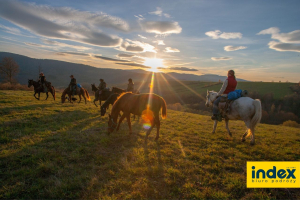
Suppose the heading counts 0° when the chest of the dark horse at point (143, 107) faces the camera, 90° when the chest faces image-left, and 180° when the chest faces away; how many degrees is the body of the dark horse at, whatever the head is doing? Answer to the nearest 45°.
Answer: approximately 90°

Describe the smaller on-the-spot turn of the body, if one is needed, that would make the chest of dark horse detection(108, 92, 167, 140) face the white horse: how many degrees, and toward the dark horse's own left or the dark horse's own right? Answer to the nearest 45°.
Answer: approximately 180°

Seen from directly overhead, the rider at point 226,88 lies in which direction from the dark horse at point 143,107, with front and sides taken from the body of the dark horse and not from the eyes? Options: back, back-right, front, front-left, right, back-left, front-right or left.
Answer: back

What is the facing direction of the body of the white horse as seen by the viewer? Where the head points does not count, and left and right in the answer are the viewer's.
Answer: facing away from the viewer and to the left of the viewer

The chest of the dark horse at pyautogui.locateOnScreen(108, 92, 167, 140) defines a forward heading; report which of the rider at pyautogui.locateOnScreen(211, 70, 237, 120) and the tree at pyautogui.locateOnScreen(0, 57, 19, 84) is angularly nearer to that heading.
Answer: the tree
